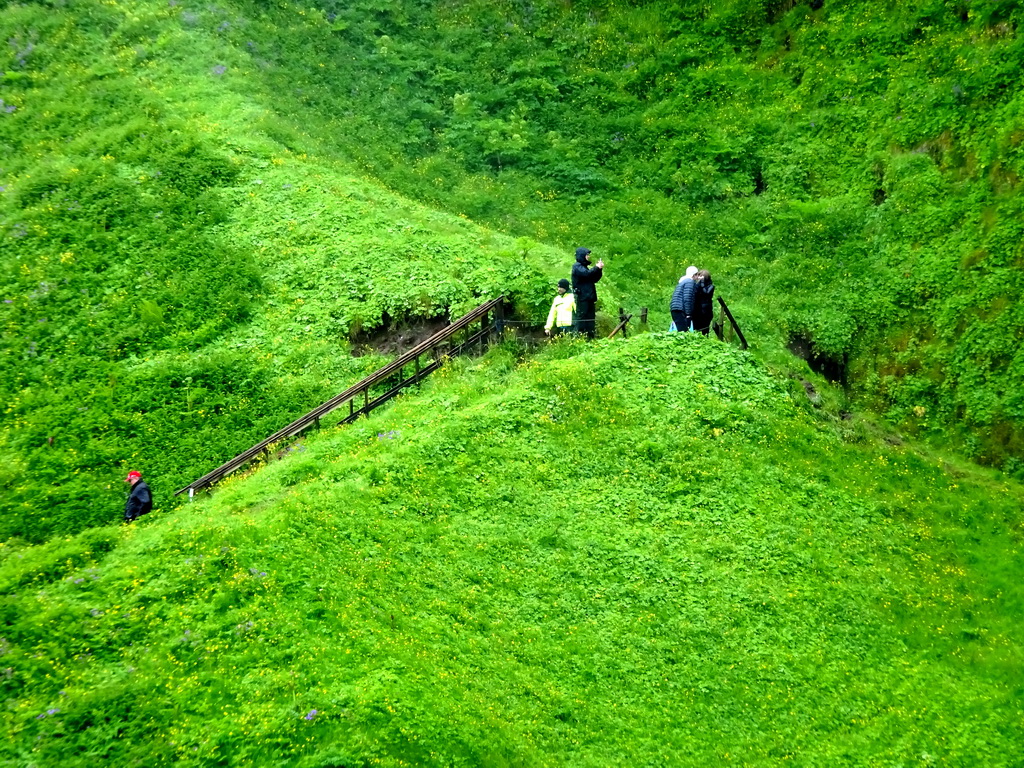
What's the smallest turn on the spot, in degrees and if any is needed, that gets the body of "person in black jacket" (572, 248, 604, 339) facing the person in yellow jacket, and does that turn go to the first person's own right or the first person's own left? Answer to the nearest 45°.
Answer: approximately 180°

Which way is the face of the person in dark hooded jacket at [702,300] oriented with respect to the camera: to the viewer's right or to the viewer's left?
to the viewer's left

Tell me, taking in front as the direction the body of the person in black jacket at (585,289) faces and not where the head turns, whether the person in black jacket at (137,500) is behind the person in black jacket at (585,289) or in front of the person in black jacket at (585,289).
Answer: behind

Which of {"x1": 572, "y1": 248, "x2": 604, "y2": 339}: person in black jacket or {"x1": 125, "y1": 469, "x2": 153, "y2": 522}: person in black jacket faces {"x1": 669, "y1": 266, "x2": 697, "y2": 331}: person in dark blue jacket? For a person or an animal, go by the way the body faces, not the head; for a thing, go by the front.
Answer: {"x1": 572, "y1": 248, "x2": 604, "y2": 339}: person in black jacket

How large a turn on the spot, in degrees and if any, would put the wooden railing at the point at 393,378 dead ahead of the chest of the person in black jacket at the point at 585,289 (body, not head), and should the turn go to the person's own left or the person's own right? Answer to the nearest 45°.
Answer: approximately 180°

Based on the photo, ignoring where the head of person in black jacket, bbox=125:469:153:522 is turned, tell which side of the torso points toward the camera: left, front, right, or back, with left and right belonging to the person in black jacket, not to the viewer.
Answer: left

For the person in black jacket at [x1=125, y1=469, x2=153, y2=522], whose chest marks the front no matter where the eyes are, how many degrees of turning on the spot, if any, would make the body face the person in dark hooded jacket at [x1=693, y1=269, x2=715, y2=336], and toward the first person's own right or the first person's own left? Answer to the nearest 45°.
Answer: approximately 180°

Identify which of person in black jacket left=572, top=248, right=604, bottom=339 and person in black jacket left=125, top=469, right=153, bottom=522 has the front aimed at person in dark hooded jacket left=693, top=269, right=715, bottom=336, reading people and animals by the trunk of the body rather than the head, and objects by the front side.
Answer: person in black jacket left=572, top=248, right=604, bottom=339

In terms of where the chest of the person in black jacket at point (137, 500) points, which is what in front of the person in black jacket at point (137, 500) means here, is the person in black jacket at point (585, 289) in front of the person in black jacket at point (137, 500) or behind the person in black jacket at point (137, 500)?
behind

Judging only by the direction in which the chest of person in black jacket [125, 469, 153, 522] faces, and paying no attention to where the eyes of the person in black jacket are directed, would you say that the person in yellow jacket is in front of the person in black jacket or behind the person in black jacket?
behind

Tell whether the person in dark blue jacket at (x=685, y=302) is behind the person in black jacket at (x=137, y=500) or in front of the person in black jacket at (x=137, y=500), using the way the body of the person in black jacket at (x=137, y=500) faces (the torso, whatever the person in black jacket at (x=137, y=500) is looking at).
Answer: behind

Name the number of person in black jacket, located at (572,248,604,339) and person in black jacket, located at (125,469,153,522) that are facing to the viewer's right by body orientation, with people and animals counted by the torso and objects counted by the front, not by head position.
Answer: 1

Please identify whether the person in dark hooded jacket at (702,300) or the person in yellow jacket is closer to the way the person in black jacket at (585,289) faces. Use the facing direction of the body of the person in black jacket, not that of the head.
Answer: the person in dark hooded jacket

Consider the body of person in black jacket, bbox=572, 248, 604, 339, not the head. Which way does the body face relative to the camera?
to the viewer's right
